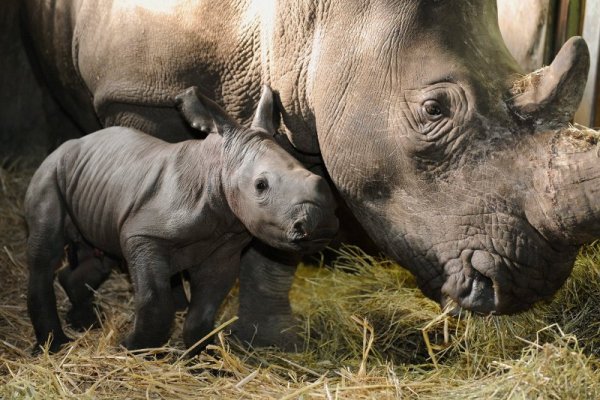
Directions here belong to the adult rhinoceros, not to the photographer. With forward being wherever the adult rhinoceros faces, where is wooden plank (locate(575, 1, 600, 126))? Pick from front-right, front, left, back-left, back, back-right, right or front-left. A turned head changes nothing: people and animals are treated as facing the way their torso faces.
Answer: left

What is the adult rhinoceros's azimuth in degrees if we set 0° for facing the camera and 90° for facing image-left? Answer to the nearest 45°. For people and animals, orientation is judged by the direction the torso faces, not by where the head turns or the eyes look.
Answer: approximately 315°

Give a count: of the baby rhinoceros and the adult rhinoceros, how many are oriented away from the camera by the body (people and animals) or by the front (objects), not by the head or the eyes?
0

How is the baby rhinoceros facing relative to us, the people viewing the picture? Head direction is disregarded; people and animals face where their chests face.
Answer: facing the viewer and to the right of the viewer
